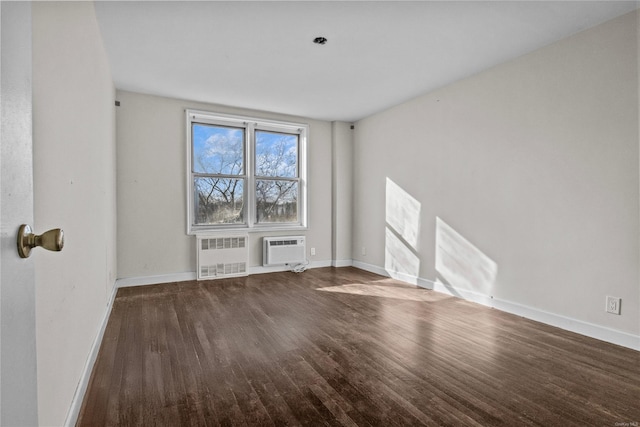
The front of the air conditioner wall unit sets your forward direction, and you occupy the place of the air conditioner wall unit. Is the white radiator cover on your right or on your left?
on your right

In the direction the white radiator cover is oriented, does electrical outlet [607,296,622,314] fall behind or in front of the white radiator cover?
in front

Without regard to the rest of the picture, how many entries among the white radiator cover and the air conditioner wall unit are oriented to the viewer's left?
0

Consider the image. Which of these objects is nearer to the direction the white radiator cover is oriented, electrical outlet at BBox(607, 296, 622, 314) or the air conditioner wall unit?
the electrical outlet

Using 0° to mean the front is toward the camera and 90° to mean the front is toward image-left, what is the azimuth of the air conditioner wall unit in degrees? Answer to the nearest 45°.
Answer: approximately 315°

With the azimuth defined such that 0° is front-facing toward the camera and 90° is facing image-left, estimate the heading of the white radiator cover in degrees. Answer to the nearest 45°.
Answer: approximately 0°

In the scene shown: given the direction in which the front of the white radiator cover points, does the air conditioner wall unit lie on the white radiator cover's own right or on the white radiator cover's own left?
on the white radiator cover's own left
